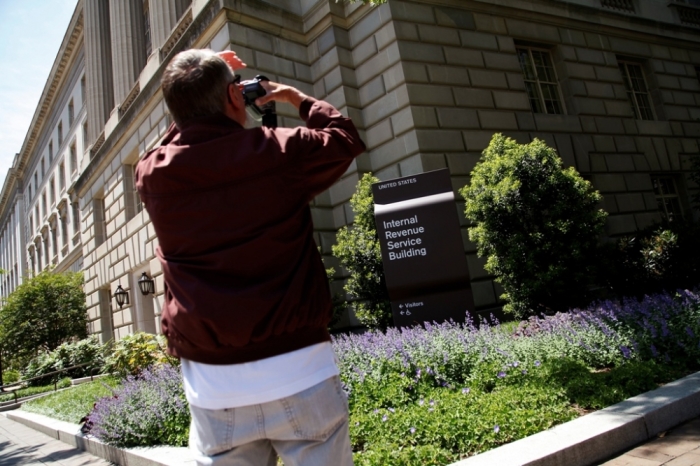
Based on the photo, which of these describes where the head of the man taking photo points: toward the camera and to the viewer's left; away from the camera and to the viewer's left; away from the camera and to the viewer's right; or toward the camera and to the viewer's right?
away from the camera and to the viewer's right

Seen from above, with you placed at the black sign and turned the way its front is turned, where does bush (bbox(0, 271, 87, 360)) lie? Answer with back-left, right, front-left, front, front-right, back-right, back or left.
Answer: back-right

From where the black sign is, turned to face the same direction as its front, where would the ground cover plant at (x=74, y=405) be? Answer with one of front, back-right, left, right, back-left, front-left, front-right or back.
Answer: right

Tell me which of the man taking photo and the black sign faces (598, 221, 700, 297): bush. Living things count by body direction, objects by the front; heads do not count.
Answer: the man taking photo

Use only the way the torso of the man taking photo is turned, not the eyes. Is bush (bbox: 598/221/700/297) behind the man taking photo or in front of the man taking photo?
in front

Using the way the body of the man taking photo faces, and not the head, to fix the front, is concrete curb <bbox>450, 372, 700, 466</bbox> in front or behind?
in front

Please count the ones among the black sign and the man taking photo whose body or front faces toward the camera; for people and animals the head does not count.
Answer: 1

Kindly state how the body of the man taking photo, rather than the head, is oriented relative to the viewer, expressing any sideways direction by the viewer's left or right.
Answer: facing away from the viewer and to the right of the viewer

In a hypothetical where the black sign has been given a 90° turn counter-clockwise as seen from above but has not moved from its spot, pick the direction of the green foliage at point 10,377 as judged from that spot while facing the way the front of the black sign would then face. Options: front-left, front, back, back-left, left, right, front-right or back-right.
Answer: back-left

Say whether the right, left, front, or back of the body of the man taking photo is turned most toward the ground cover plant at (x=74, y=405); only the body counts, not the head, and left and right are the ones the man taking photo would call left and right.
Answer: left

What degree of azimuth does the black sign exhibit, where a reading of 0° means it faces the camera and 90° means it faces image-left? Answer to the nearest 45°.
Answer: approximately 0°

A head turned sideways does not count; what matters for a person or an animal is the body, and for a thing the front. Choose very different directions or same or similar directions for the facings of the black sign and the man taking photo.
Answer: very different directions
